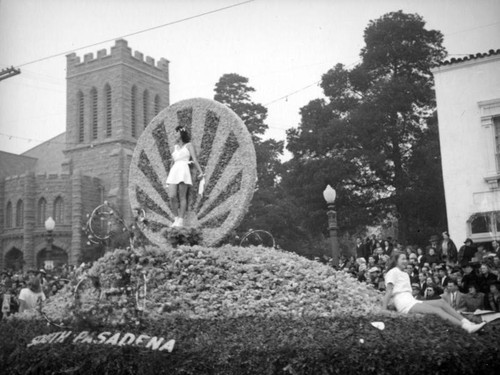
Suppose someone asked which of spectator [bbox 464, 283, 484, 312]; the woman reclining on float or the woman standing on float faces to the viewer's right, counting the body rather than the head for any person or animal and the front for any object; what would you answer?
the woman reclining on float

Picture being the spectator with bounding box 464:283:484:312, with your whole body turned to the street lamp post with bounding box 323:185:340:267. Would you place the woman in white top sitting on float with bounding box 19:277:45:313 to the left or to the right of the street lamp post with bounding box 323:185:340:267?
left

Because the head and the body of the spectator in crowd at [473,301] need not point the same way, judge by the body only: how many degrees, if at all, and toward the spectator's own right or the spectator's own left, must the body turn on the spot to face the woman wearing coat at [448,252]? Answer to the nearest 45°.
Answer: approximately 135° to the spectator's own right

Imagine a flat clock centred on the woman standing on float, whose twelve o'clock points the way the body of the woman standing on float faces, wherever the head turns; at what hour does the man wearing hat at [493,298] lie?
The man wearing hat is roughly at 8 o'clock from the woman standing on float.

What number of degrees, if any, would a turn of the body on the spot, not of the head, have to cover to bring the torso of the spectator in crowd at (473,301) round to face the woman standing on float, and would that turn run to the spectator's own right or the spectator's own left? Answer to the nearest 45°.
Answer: approximately 45° to the spectator's own right

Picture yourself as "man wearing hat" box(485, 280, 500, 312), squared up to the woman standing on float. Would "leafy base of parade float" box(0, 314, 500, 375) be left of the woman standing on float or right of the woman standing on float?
left

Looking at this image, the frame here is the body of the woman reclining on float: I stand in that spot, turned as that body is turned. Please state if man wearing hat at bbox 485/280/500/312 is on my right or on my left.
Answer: on my left

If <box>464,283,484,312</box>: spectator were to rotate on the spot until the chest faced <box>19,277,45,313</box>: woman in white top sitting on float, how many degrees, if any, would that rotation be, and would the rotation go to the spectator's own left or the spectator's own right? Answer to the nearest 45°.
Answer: approximately 45° to the spectator's own right

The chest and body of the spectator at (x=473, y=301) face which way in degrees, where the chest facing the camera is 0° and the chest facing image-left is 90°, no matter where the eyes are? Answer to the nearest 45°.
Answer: approximately 45°

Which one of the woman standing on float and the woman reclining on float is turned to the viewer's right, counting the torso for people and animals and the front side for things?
the woman reclining on float
